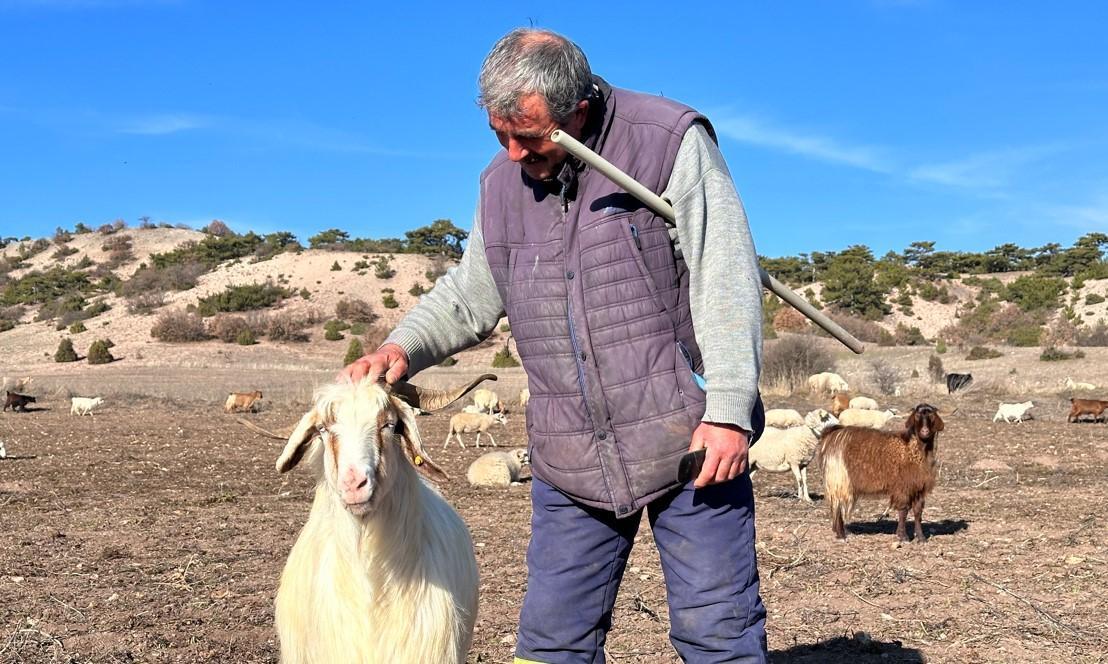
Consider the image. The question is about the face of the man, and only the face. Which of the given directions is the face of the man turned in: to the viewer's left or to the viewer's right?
to the viewer's left

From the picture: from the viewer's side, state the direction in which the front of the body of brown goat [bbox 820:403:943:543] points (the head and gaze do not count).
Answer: to the viewer's right

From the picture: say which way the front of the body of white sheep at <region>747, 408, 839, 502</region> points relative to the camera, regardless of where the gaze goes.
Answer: to the viewer's right

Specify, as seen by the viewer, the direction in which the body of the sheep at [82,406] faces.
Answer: to the viewer's right

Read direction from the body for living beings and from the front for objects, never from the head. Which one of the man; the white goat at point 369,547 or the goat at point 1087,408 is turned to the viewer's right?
the goat at point 1087,408

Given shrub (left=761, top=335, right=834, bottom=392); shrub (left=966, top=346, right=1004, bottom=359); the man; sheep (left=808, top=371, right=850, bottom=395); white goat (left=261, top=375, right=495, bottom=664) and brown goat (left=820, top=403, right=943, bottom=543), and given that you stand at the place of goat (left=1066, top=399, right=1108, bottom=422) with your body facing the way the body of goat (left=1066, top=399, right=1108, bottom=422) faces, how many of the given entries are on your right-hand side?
3

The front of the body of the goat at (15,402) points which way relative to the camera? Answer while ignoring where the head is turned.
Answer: to the viewer's right

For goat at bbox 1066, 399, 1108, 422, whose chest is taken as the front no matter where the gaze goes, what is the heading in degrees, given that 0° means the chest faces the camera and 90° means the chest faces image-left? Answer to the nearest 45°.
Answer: approximately 270°

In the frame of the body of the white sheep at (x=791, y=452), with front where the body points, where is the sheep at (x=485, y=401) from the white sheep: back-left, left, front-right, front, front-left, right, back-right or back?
back-left
